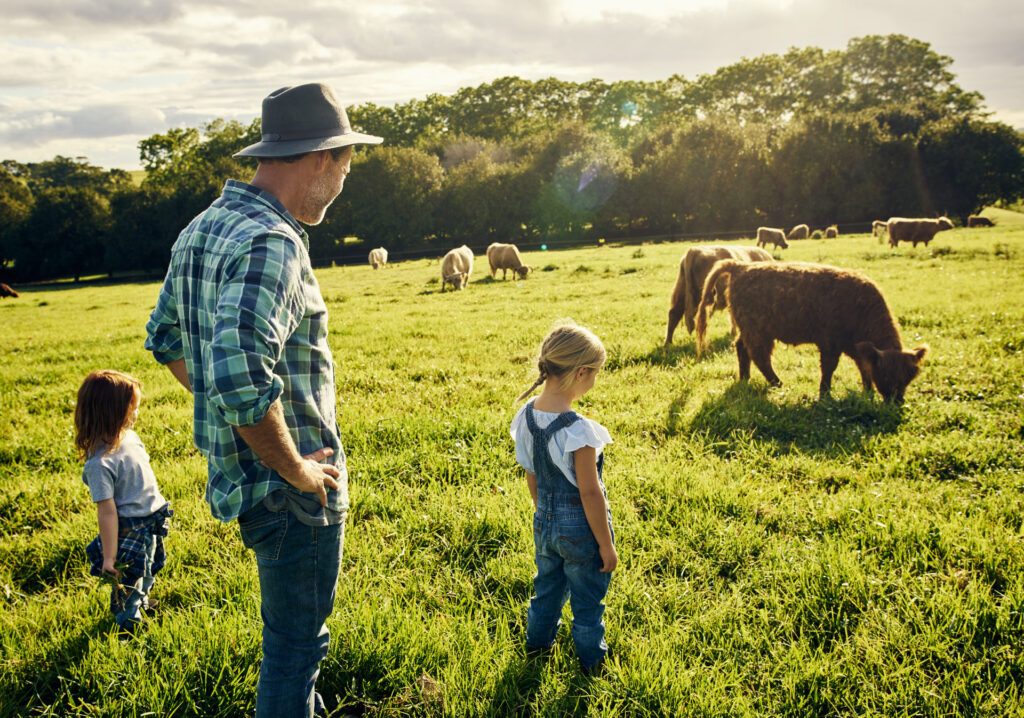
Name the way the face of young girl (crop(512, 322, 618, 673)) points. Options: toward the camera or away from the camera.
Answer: away from the camera

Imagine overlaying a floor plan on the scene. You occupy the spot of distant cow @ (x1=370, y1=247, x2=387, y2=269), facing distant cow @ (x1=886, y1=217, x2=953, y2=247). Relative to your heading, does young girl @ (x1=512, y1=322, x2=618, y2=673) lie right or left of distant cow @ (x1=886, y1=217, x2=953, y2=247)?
right

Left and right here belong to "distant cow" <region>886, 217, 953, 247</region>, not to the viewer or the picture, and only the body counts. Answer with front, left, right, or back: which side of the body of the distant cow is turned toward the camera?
right

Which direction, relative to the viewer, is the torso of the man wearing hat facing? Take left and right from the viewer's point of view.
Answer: facing away from the viewer and to the right of the viewer

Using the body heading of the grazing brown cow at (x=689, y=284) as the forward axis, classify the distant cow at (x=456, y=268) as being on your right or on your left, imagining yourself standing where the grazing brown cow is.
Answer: on your left

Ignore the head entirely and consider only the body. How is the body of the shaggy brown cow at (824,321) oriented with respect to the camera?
to the viewer's right

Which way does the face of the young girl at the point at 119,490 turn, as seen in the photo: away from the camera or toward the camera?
away from the camera

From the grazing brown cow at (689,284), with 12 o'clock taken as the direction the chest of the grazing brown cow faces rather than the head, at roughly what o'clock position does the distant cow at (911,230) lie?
The distant cow is roughly at 11 o'clock from the grazing brown cow.

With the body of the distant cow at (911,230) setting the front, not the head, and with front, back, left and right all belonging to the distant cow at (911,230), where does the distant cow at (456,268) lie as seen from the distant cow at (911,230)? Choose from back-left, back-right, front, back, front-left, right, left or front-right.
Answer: back-right
